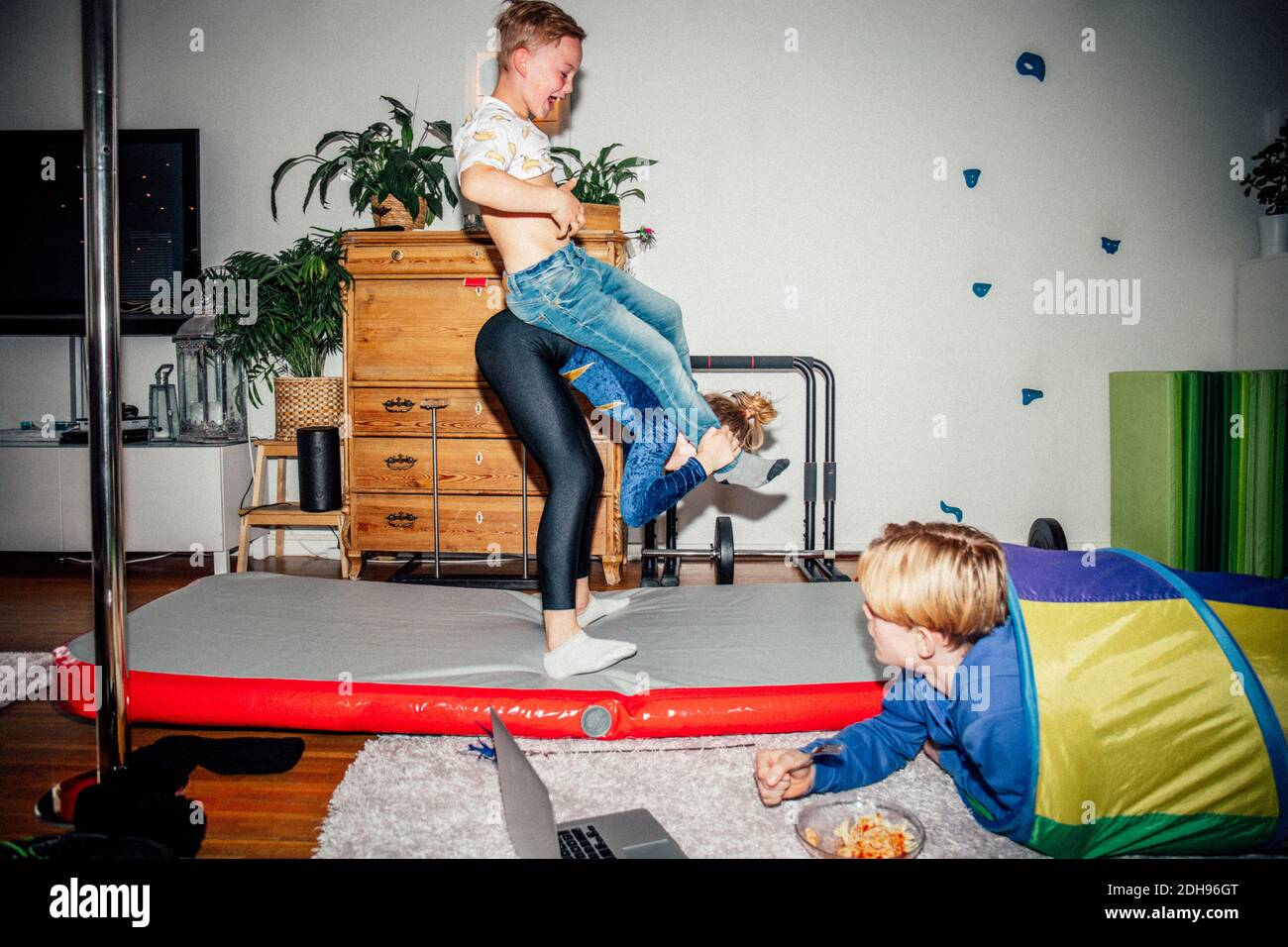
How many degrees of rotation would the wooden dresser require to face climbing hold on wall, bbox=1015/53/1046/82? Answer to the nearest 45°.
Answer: approximately 90° to its left

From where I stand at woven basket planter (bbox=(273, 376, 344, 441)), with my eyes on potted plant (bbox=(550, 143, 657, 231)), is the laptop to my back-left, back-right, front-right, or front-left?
front-right

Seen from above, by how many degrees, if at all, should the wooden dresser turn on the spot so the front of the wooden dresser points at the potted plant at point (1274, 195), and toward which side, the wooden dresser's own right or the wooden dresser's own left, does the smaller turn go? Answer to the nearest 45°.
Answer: approximately 90° to the wooden dresser's own left

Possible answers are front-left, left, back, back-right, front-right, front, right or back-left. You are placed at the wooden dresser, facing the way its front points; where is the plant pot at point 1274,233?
left

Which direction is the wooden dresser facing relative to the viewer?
toward the camera

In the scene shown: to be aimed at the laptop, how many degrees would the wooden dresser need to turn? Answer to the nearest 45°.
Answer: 0° — it already faces it

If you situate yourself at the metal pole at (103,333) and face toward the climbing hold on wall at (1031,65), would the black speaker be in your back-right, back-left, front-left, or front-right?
front-left

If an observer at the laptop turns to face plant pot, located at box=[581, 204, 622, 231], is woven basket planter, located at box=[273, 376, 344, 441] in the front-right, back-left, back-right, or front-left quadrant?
front-left

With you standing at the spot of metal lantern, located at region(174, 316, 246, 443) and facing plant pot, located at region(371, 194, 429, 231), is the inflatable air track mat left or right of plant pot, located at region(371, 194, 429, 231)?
right

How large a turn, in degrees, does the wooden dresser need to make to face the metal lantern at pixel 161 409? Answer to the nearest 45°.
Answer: approximately 135° to its right

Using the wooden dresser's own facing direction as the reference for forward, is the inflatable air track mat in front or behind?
in front

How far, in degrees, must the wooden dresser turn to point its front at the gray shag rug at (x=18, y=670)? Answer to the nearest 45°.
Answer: approximately 45° to its right

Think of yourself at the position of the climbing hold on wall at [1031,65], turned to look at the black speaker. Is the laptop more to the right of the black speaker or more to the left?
left

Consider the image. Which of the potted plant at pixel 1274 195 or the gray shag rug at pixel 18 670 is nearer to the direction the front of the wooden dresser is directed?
the gray shag rug

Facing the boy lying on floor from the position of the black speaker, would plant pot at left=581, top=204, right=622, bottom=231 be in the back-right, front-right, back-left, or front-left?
front-left
